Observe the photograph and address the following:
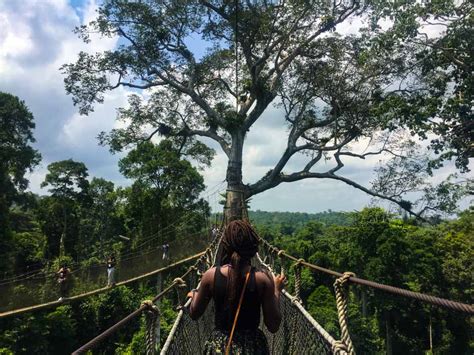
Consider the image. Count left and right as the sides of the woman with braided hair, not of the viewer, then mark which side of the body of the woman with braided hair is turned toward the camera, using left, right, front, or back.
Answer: back

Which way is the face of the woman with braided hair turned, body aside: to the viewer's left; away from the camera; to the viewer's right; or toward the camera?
away from the camera

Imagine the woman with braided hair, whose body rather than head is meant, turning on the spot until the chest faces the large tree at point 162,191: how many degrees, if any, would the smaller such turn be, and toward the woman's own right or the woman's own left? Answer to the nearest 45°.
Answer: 0° — they already face it

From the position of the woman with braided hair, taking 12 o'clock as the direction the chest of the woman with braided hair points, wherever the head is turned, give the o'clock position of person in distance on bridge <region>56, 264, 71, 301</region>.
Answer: The person in distance on bridge is roughly at 11 o'clock from the woman with braided hair.

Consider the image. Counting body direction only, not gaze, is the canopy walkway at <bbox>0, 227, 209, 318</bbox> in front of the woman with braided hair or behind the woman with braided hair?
in front

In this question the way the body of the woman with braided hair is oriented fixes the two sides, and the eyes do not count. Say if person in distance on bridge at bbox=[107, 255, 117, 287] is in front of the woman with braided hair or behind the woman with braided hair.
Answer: in front
